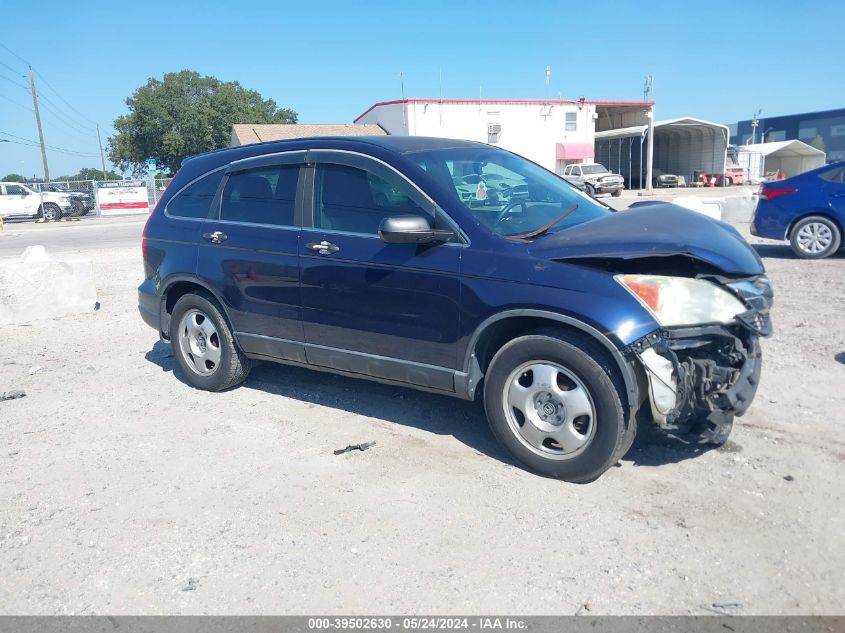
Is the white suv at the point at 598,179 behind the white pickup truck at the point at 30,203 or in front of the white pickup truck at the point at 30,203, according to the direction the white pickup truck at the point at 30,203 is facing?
in front

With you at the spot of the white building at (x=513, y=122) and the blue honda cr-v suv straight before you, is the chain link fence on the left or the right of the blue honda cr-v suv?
right

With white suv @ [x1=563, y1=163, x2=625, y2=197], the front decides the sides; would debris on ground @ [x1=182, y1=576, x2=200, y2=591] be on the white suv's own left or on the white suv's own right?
on the white suv's own right

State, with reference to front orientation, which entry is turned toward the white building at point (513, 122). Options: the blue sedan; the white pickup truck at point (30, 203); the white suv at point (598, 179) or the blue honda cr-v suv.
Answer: the white pickup truck at point (30, 203)

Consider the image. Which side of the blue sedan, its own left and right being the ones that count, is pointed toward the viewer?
right

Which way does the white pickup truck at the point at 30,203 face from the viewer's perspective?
to the viewer's right

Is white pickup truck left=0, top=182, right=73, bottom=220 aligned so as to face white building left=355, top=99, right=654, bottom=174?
yes

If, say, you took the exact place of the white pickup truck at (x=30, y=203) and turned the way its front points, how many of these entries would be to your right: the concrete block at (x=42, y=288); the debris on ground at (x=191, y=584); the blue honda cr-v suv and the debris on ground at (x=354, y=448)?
4

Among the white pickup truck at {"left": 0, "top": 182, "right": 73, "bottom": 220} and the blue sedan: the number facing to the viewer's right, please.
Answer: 2

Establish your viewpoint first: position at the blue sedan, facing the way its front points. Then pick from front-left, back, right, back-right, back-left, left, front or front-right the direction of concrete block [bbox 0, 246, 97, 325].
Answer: back-right

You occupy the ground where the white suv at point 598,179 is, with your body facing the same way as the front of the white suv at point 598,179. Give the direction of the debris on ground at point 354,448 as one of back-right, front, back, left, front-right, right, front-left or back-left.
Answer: front-right

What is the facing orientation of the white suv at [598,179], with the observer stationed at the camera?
facing the viewer and to the right of the viewer

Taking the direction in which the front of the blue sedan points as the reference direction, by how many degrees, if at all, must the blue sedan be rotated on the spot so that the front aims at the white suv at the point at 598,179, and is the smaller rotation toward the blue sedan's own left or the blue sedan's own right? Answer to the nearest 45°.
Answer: approximately 90° to the blue sedan's own left

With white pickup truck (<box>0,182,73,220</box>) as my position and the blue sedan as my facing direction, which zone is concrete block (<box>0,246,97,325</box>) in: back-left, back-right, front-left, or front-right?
front-right

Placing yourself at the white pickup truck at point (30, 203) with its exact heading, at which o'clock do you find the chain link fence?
The chain link fence is roughly at 11 o'clock from the white pickup truck.

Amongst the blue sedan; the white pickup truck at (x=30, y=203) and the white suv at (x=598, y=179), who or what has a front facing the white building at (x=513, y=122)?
the white pickup truck at (x=30, y=203)
